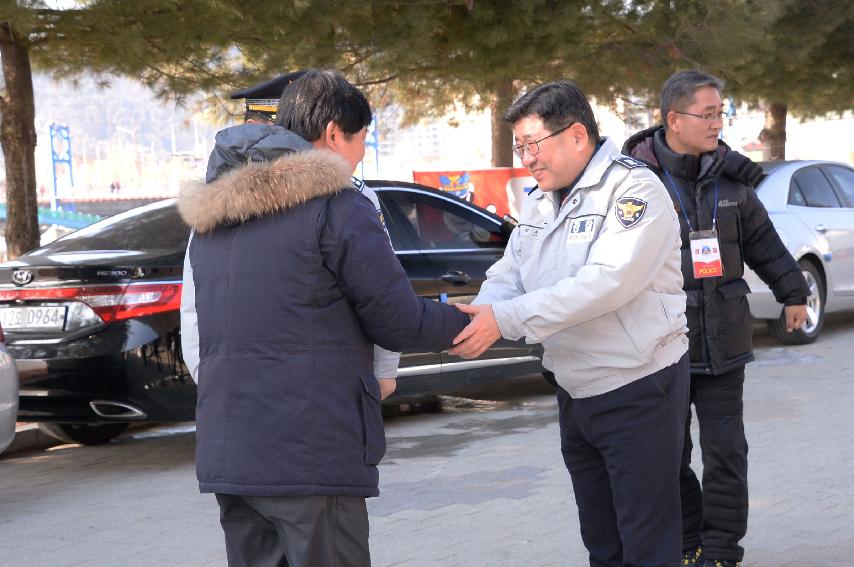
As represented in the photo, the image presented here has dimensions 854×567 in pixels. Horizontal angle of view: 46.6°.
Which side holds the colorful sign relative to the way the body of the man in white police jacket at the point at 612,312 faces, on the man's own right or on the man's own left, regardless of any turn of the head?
on the man's own right

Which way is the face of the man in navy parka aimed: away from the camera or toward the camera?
away from the camera

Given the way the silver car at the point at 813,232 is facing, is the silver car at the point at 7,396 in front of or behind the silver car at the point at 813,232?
behind

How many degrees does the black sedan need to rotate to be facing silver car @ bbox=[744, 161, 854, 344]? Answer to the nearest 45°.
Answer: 0° — it already faces it

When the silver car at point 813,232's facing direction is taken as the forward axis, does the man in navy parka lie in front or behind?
behind

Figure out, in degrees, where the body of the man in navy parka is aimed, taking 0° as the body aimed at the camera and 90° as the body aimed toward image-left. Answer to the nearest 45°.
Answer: approximately 225°

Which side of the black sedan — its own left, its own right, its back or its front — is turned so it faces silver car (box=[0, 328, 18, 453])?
back

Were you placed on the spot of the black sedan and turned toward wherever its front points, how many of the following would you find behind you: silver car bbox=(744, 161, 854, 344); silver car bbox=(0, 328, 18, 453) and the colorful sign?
1

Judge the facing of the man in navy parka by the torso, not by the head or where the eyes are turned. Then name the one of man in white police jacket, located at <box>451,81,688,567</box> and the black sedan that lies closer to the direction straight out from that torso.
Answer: the man in white police jacket

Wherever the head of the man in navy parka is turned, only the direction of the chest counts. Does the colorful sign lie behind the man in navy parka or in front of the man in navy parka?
in front

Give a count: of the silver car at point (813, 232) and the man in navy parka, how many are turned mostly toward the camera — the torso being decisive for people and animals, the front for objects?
0

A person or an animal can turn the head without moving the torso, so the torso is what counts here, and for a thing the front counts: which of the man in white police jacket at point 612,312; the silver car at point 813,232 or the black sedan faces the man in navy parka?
the man in white police jacket

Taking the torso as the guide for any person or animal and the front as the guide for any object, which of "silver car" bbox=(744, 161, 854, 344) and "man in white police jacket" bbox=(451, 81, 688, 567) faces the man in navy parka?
the man in white police jacket

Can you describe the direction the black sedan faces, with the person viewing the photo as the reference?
facing away from the viewer and to the right of the viewer
